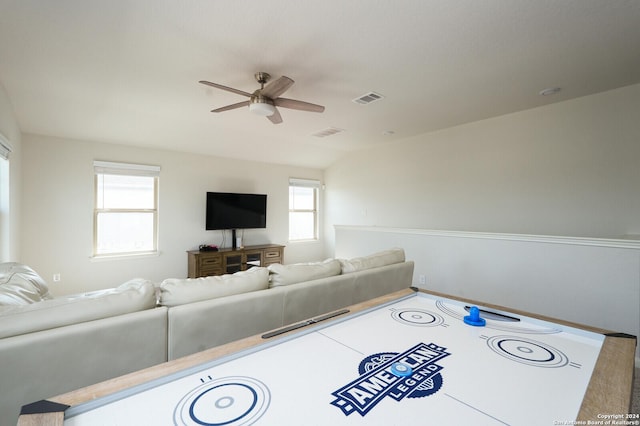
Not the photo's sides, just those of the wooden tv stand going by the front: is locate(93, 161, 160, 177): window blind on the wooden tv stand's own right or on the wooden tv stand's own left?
on the wooden tv stand's own right

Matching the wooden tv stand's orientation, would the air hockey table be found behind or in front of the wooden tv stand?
in front

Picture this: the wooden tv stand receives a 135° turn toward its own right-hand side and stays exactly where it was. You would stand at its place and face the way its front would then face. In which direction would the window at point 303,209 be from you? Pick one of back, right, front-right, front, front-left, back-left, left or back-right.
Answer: back-right

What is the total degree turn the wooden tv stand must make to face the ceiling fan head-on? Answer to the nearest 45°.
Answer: approximately 45° to its right

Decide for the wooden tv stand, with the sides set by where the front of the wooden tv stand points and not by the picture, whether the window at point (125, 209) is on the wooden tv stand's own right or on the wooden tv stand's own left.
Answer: on the wooden tv stand's own right

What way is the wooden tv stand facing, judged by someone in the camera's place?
facing the viewer and to the right of the viewer
